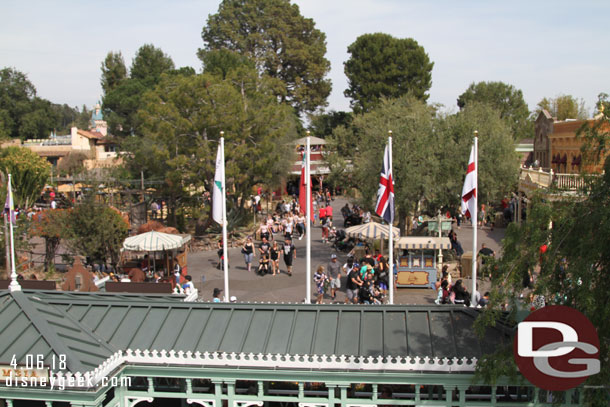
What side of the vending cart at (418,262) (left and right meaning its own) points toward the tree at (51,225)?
right

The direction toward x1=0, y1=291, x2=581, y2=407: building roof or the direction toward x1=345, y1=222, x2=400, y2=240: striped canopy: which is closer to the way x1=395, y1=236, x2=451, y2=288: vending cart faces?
the building roof

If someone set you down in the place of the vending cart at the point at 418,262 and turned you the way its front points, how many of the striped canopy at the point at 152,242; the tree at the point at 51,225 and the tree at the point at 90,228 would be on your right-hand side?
3

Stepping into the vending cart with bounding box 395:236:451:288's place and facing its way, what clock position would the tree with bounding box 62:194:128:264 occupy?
The tree is roughly at 3 o'clock from the vending cart.

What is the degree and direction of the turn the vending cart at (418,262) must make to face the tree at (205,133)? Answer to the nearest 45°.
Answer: approximately 135° to its right

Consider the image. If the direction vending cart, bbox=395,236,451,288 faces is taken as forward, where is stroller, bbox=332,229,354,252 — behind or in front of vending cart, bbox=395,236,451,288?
behind

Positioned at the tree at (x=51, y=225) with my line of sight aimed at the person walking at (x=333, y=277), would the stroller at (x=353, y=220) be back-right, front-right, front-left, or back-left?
front-left

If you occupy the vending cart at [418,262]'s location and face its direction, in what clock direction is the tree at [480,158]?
The tree is roughly at 7 o'clock from the vending cart.

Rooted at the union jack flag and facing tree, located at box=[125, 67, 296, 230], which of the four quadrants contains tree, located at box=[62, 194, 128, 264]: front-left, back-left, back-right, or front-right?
front-left

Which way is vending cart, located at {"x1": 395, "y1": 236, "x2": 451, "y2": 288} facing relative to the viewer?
toward the camera

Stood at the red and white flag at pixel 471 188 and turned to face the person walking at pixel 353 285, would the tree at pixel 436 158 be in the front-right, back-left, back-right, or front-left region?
front-right

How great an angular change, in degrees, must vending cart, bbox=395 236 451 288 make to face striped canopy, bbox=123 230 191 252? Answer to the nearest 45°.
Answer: approximately 90° to its right

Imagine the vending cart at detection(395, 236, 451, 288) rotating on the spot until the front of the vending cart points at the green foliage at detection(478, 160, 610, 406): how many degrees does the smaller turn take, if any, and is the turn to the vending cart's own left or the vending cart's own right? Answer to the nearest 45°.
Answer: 0° — it already faces it

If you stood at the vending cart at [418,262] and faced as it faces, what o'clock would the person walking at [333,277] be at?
The person walking is roughly at 2 o'clock from the vending cart.
